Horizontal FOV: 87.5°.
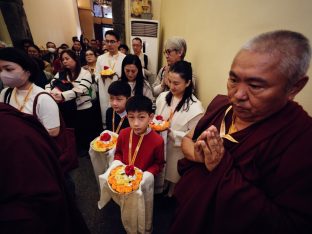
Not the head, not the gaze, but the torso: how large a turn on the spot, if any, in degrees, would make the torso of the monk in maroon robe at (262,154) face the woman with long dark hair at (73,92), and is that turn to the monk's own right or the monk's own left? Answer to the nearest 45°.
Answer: approximately 45° to the monk's own right

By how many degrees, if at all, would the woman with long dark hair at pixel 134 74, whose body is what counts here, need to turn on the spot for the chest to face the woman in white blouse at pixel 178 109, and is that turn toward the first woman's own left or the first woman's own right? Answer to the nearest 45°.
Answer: approximately 90° to the first woman's own left

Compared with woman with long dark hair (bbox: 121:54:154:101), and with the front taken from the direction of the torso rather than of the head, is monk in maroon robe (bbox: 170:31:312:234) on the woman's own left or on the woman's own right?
on the woman's own left

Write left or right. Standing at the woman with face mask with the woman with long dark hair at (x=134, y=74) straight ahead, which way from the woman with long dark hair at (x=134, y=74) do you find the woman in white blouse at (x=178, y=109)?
right

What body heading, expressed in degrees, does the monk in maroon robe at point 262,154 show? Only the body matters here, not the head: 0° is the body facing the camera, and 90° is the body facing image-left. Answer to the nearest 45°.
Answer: approximately 45°

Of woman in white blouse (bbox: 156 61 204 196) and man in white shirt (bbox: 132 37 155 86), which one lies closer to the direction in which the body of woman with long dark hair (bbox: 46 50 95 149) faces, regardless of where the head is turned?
the woman in white blouse

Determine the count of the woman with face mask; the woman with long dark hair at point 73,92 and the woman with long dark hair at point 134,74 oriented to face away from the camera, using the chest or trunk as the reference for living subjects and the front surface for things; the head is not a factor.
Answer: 0

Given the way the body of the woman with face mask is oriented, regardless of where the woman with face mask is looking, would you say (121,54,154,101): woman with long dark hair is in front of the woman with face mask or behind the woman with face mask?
behind

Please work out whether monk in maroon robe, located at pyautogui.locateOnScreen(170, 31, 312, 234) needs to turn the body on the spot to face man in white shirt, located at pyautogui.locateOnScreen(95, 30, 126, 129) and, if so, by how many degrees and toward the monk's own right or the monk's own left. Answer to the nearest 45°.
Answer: approximately 90° to the monk's own right

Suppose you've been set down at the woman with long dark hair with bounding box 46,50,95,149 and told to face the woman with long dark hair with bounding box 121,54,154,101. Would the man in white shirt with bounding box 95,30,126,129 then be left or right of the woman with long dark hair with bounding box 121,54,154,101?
left

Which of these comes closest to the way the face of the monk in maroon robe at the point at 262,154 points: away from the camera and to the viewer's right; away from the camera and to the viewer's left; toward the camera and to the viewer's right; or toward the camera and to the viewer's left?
toward the camera and to the viewer's left

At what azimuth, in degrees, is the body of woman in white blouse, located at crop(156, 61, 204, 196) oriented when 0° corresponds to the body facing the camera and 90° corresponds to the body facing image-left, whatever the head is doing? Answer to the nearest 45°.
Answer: approximately 45°
